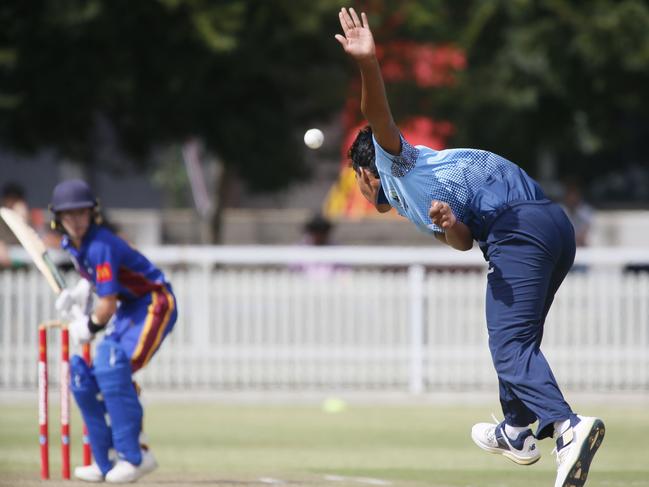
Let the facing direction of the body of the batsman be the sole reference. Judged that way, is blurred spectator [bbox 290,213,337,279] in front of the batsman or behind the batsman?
behind

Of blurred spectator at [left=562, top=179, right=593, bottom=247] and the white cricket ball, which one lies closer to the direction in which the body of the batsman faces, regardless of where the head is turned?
the white cricket ball

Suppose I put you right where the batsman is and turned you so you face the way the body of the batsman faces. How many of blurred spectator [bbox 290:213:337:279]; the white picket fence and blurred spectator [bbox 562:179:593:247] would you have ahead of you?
0

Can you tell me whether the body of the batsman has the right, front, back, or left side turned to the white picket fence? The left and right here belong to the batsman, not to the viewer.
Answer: back

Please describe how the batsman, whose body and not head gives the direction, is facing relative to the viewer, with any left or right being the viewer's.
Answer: facing the viewer and to the left of the viewer

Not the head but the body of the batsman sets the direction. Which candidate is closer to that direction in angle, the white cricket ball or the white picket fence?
the white cricket ball

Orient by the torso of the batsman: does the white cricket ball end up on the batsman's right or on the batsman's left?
on the batsman's left

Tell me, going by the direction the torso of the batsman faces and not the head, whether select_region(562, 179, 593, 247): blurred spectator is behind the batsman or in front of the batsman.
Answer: behind
